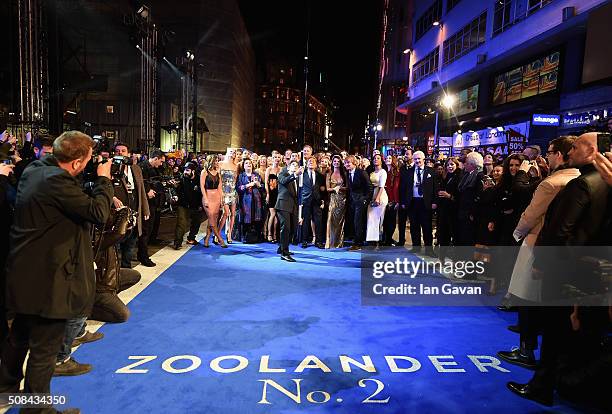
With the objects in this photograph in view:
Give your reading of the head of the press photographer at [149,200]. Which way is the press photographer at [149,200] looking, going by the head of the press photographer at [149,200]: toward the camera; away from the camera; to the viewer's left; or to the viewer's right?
to the viewer's right

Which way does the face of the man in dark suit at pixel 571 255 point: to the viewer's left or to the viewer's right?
to the viewer's left

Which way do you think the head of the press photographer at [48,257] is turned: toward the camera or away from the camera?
away from the camera

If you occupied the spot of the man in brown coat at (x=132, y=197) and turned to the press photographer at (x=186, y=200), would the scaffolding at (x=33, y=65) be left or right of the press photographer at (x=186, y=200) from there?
left

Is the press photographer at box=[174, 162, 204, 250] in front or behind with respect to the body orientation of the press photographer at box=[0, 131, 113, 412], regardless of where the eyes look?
in front

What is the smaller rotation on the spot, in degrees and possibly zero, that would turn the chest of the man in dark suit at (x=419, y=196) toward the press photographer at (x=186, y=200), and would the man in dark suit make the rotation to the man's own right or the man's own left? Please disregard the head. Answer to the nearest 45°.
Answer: approximately 90° to the man's own right

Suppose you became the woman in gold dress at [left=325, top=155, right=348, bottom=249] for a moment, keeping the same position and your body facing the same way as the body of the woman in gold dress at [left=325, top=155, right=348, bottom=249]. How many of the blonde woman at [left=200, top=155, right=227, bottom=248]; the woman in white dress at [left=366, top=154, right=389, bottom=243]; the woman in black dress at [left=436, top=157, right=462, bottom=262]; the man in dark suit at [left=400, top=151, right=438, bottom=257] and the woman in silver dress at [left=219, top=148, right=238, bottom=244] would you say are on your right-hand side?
2

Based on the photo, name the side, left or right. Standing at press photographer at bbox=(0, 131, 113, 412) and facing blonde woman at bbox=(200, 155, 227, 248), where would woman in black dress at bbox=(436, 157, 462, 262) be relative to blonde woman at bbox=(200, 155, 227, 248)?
right

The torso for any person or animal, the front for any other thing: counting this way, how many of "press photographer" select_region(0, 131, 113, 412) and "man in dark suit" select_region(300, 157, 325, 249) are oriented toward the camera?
1

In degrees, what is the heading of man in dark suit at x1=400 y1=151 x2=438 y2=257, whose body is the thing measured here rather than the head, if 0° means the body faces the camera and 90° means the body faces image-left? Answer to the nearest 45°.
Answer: approximately 0°

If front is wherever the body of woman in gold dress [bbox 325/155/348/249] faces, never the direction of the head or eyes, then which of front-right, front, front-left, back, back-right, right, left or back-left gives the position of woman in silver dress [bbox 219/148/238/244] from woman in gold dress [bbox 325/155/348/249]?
right

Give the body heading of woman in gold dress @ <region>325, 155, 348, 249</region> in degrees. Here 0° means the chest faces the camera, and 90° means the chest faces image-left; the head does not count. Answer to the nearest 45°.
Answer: approximately 0°
